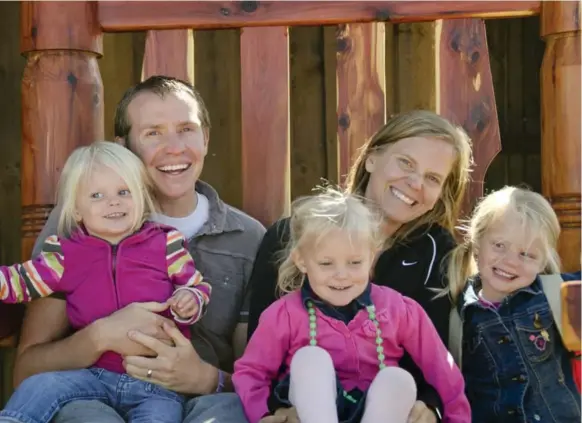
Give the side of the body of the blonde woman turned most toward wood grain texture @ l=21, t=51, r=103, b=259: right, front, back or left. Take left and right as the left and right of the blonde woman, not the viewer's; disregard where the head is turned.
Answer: right

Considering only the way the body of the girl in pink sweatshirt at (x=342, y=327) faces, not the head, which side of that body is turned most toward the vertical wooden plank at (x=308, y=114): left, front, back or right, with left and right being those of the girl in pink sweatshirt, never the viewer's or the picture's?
back

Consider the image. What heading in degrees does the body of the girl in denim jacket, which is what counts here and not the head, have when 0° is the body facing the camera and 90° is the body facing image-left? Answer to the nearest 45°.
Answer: approximately 0°

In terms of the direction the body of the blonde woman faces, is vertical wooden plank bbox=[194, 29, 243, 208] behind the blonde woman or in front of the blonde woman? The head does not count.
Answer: behind

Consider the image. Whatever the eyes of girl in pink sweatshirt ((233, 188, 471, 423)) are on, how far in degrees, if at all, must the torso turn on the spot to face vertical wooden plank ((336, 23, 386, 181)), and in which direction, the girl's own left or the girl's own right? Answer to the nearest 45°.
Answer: approximately 180°
